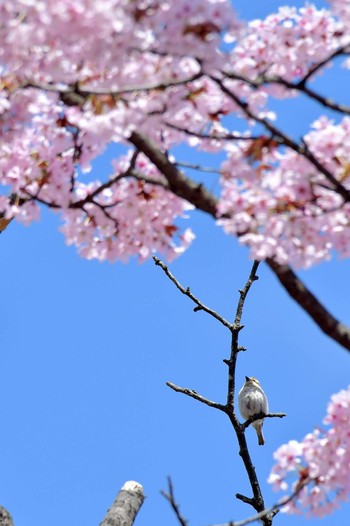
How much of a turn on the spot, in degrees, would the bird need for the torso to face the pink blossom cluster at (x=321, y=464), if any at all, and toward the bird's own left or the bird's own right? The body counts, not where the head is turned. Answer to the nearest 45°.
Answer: approximately 45° to the bird's own left

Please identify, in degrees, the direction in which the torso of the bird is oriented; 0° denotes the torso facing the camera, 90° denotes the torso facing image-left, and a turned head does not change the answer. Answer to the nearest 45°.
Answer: approximately 45°
